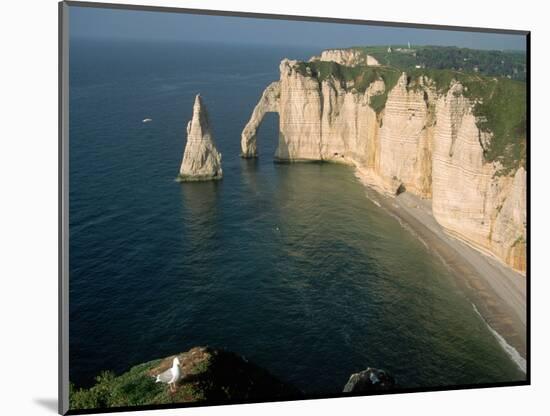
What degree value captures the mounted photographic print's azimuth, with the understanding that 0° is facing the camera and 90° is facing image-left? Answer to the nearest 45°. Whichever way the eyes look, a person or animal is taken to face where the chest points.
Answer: approximately 315°
